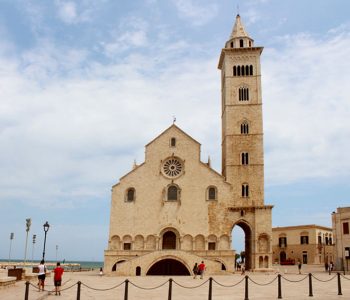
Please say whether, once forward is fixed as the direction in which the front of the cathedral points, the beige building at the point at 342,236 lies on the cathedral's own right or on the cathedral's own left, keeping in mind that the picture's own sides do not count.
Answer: on the cathedral's own left

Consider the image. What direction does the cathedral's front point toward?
toward the camera
